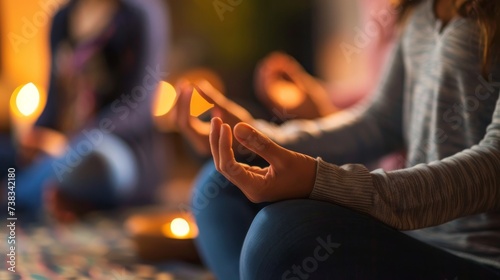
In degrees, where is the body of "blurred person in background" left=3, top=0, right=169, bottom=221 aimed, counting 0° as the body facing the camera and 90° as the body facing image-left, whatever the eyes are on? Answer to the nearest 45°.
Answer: approximately 45°
